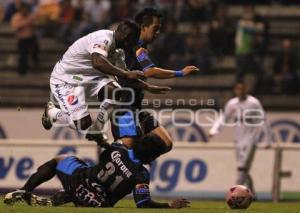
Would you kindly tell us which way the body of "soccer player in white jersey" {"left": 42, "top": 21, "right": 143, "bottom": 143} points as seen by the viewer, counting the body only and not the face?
to the viewer's right

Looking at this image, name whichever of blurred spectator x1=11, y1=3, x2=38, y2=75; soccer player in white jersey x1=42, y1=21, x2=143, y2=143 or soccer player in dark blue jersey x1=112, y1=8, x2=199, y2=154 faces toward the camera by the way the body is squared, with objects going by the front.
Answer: the blurred spectator

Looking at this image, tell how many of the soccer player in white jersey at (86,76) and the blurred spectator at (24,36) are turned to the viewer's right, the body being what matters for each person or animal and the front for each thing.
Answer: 1

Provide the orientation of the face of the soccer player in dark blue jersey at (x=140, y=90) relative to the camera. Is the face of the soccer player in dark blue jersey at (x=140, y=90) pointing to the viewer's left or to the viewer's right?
to the viewer's right

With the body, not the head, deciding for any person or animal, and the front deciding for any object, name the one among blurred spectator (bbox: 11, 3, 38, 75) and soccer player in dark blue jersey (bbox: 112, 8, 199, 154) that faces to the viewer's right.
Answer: the soccer player in dark blue jersey

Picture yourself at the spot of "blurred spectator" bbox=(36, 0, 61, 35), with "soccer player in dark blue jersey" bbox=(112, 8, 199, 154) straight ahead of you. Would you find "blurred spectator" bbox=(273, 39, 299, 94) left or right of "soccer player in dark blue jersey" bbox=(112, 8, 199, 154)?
left

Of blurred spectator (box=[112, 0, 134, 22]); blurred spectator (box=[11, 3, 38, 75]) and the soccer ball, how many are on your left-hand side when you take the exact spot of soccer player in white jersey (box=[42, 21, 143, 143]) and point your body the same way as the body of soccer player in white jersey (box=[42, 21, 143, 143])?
2

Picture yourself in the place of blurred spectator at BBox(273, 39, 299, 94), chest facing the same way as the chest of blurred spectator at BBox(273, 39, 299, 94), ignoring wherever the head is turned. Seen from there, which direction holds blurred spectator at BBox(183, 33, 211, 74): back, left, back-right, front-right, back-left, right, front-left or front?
right
